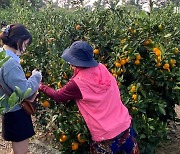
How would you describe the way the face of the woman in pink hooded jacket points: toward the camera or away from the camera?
away from the camera

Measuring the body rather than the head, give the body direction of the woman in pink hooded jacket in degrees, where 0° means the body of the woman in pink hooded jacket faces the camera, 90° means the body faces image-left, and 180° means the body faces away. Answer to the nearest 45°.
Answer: approximately 135°
